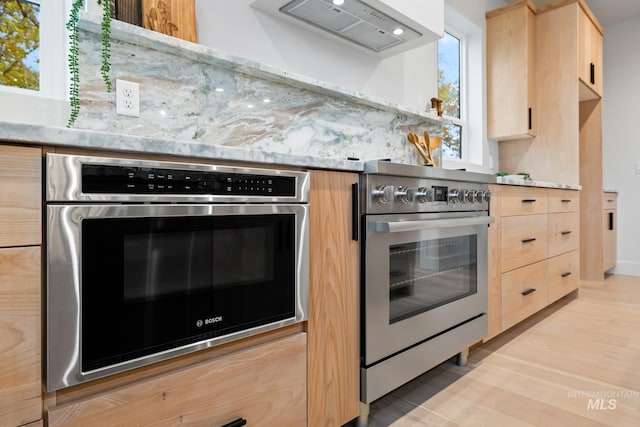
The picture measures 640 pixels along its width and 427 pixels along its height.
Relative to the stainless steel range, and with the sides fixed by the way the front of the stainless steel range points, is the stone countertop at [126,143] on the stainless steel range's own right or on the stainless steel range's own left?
on the stainless steel range's own right

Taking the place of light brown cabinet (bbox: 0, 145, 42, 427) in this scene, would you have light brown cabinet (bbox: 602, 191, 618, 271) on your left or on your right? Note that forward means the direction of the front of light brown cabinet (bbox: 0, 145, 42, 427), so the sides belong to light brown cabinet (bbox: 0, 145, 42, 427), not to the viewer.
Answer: on your left

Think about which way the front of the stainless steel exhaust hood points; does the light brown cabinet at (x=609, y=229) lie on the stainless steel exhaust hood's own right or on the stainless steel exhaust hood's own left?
on the stainless steel exhaust hood's own left

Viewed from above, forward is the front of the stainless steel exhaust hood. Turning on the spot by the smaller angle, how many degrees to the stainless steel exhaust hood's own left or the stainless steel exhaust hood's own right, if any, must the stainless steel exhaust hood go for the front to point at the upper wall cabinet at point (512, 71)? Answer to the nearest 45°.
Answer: approximately 90° to the stainless steel exhaust hood's own left

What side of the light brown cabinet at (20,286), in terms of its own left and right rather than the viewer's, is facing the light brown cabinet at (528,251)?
left

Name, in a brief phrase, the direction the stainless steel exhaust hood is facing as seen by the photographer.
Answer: facing the viewer and to the right of the viewer

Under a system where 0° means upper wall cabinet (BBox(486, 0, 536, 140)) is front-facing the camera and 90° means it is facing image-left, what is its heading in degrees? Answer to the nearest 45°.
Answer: approximately 270°

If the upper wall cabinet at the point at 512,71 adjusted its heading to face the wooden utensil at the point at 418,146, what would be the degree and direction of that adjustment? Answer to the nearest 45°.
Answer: approximately 90° to its right

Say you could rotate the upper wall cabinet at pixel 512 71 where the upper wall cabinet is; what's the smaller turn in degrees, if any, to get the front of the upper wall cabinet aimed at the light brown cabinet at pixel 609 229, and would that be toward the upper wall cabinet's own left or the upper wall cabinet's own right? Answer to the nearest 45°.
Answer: approximately 45° to the upper wall cabinet's own left

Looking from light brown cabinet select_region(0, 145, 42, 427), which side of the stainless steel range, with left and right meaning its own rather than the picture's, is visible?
right

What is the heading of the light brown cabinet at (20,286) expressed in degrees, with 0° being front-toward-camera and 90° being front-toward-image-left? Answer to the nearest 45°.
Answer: approximately 0°
